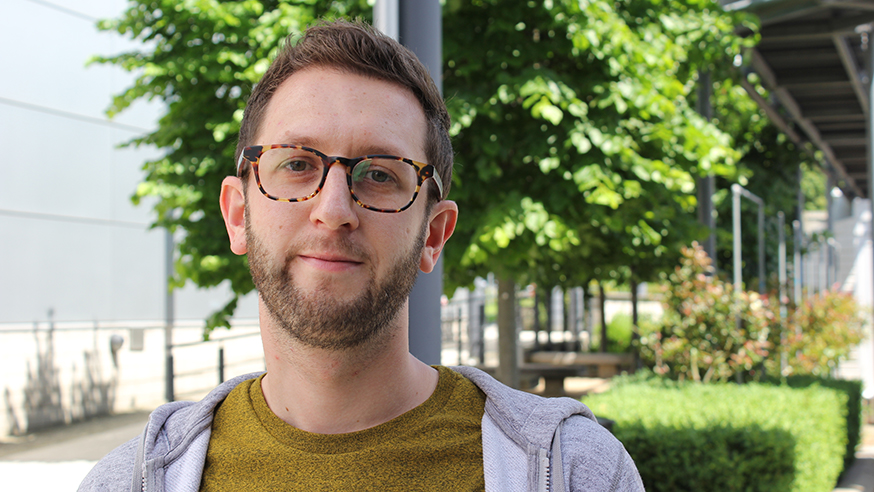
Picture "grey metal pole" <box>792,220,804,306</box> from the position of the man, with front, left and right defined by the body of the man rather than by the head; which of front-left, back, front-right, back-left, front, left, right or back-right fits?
back-left

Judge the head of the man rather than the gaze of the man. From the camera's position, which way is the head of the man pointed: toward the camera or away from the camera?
toward the camera

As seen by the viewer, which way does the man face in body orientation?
toward the camera

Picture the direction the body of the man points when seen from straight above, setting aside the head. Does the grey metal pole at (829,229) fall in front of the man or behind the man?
behind

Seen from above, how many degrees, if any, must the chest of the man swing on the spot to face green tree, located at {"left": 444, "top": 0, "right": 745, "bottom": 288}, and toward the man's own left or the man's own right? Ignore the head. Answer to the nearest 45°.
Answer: approximately 180°

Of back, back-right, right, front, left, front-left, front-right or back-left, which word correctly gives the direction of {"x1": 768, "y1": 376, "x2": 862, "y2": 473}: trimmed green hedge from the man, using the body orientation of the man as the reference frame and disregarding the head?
back-left

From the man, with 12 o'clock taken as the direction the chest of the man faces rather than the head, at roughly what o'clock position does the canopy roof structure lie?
The canopy roof structure is roughly at 7 o'clock from the man.

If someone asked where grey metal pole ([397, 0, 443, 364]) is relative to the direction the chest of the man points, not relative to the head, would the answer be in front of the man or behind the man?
behind

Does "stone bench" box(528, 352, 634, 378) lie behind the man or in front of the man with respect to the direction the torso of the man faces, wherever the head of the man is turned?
behind

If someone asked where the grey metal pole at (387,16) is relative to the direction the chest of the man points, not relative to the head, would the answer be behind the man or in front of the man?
behind

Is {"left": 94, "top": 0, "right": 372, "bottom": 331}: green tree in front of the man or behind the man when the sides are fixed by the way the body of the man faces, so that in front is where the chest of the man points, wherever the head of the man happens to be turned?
behind

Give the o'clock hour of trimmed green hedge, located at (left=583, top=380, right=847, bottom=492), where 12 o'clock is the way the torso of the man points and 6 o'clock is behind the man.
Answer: The trimmed green hedge is roughly at 7 o'clock from the man.

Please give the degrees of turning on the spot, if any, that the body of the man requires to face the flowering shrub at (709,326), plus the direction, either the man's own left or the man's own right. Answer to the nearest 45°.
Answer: approximately 135° to the man's own left

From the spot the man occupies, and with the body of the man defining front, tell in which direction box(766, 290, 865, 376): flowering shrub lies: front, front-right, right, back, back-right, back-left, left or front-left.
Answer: back-left
